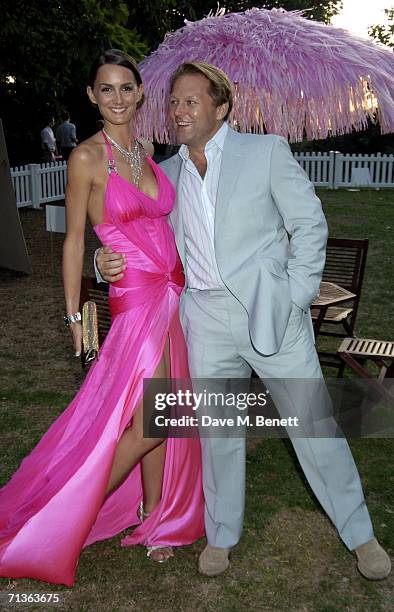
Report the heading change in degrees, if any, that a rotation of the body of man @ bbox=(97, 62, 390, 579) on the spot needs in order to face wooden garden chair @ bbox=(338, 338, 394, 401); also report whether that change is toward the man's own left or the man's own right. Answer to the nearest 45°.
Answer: approximately 180°

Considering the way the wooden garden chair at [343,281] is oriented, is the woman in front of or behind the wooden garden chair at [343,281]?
in front

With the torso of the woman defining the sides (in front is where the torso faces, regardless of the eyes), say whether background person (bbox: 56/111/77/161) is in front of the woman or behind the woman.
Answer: behind

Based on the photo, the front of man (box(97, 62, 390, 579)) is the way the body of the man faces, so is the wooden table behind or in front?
behind

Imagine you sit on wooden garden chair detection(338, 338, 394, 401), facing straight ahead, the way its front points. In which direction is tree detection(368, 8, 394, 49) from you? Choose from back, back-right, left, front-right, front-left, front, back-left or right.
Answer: right

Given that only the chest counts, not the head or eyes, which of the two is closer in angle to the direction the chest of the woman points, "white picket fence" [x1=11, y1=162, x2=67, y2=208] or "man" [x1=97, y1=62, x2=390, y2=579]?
the man

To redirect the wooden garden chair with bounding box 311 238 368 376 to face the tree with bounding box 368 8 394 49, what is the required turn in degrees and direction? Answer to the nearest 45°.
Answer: approximately 135° to its right

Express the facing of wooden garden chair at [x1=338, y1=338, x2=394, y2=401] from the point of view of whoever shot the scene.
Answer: facing to the left of the viewer

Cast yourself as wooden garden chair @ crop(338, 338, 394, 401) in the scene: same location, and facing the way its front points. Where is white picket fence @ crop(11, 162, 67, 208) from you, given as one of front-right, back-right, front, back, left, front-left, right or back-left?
front-right

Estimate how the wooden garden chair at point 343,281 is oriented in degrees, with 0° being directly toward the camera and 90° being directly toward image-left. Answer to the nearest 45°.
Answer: approximately 45°

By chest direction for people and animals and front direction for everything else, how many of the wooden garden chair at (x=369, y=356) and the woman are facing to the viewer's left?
1

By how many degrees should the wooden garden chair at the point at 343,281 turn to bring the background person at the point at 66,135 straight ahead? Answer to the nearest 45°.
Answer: approximately 90° to its right

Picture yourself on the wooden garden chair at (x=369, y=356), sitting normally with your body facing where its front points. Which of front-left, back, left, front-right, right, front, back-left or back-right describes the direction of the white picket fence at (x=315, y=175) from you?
right
